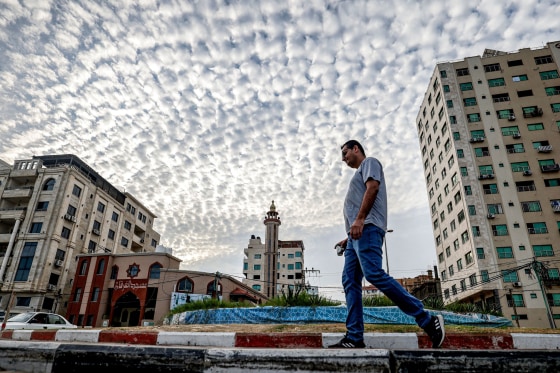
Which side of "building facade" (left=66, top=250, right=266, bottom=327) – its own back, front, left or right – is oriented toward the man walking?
front

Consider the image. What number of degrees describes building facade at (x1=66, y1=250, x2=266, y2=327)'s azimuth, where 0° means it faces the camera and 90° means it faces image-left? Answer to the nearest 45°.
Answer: approximately 0°

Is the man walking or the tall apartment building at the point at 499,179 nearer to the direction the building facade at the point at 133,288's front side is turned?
the man walking

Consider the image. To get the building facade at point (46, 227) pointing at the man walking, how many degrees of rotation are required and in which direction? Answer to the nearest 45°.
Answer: approximately 45° to its left

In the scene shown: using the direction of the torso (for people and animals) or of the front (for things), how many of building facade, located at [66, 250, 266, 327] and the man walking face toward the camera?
1

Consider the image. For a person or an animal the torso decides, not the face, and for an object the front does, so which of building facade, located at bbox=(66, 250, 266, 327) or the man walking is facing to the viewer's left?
the man walking

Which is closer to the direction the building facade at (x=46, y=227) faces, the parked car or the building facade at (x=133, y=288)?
the parked car

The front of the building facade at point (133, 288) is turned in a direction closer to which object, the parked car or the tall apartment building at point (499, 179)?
the parked car

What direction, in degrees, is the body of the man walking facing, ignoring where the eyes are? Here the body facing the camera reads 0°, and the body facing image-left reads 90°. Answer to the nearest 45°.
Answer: approximately 90°
